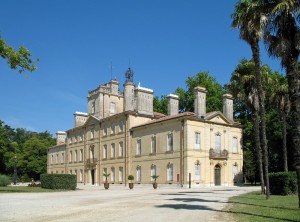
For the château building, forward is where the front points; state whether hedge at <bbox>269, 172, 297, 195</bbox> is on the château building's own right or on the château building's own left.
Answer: on the château building's own left

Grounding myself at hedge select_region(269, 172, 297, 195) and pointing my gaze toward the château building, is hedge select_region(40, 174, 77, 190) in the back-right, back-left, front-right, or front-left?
front-left

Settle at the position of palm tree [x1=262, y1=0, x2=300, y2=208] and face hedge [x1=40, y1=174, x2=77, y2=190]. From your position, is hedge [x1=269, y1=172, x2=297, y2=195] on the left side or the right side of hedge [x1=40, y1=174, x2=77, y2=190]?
right
